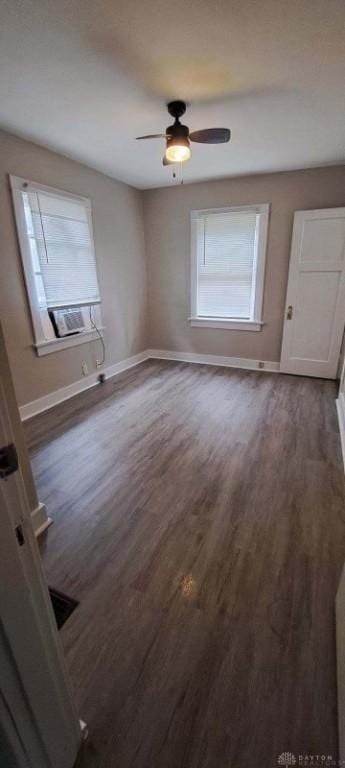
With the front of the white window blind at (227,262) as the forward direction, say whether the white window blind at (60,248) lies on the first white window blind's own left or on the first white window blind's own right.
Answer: on the first white window blind's own right

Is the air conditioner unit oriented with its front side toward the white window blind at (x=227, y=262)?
no

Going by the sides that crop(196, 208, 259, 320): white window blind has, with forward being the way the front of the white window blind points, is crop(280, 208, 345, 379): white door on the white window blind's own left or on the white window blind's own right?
on the white window blind's own left

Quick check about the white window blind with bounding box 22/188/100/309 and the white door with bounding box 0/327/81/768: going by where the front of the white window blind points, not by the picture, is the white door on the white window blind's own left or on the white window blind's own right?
on the white window blind's own right

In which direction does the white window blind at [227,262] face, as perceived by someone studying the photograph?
facing the viewer

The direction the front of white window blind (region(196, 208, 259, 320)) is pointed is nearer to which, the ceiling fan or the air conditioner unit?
the ceiling fan

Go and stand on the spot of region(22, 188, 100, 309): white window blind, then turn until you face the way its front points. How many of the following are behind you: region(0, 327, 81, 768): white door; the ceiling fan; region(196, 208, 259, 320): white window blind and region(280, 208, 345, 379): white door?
0

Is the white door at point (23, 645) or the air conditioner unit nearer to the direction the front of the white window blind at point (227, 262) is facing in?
the white door

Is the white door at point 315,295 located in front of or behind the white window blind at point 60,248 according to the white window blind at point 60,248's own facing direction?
in front

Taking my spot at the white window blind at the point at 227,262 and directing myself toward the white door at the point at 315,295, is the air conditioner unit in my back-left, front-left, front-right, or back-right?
back-right

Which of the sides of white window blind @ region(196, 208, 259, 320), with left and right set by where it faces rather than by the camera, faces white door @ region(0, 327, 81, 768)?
front

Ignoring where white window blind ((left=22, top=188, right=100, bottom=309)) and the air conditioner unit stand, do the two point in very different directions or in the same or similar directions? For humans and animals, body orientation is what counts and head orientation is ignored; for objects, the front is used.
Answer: same or similar directions

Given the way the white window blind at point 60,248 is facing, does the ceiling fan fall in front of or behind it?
in front

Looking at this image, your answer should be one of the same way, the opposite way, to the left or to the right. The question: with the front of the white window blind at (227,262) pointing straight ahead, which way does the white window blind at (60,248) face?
to the left

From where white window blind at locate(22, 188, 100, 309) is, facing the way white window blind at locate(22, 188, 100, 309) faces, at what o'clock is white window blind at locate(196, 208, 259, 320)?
white window blind at locate(196, 208, 259, 320) is roughly at 10 o'clock from white window blind at locate(22, 188, 100, 309).

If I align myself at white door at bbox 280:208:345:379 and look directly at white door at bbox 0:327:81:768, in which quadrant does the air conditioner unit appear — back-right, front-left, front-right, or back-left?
front-right

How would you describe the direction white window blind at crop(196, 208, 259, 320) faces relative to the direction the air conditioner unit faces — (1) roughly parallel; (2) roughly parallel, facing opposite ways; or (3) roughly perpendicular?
roughly perpendicular

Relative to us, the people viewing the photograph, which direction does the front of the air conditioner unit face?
facing the viewer and to the right of the viewer

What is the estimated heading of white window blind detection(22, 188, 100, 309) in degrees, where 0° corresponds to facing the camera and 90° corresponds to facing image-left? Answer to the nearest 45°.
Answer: approximately 315°
